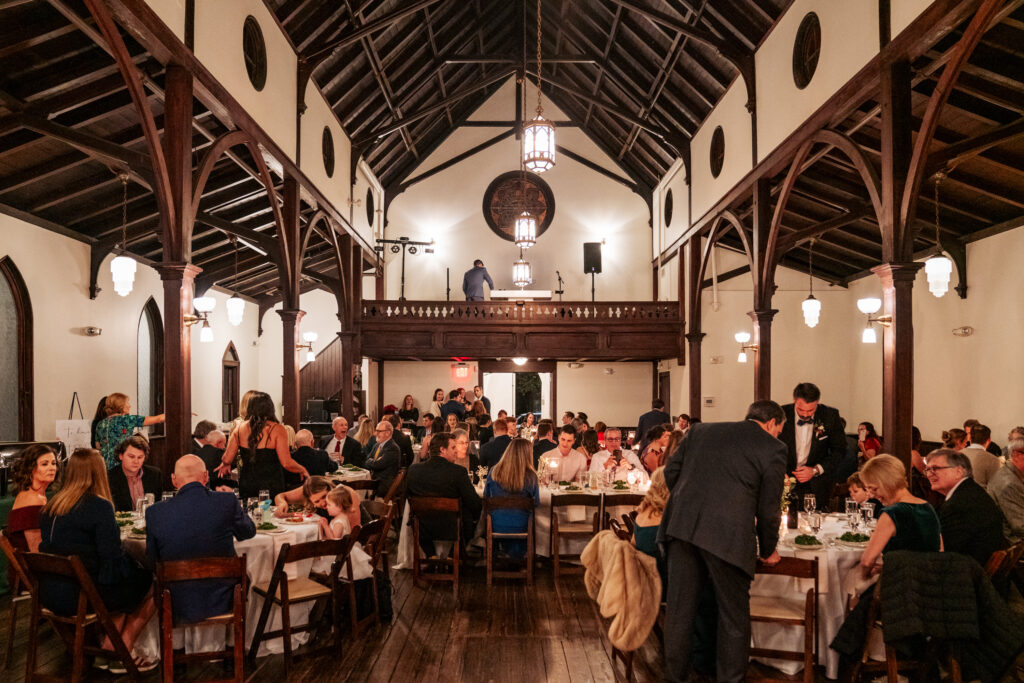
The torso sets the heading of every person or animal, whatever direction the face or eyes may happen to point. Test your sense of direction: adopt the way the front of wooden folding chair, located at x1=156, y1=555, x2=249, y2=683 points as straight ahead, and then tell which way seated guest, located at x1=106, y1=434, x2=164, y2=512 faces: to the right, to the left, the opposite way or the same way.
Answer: the opposite way

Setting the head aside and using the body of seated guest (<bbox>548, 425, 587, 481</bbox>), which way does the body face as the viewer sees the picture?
toward the camera

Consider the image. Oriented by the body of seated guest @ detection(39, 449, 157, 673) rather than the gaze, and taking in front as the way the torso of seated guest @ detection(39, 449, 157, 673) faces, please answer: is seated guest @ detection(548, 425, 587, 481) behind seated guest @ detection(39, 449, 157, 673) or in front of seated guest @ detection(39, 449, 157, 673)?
in front

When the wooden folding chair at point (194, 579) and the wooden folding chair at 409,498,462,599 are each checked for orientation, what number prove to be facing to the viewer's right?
0

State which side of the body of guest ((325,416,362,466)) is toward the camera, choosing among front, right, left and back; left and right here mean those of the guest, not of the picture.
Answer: front

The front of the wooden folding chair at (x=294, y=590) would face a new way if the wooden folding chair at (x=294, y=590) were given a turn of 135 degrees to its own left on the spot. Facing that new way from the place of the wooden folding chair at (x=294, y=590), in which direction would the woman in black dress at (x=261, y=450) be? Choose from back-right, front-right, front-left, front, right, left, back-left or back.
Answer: back

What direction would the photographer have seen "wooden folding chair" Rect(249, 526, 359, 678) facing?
facing away from the viewer and to the left of the viewer

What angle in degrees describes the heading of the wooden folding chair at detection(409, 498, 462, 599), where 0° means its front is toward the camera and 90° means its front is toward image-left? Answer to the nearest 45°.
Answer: approximately 180°

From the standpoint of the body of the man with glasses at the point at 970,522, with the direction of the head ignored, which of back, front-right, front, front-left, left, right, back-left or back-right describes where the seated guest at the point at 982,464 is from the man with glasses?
right

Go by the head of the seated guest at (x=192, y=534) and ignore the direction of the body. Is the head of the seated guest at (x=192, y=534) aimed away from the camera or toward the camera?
away from the camera

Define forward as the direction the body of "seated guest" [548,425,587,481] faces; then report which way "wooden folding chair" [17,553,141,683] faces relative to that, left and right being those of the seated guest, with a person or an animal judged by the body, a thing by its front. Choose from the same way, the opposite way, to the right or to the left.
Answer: the opposite way

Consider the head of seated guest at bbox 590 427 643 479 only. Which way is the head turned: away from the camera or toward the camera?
toward the camera

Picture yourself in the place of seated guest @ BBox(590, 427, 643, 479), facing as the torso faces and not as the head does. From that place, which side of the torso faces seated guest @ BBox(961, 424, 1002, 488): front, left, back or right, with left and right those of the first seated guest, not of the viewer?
left

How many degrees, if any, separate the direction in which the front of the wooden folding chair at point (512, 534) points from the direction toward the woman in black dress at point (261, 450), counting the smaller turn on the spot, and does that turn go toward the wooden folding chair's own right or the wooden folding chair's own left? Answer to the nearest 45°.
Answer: approximately 90° to the wooden folding chair's own left

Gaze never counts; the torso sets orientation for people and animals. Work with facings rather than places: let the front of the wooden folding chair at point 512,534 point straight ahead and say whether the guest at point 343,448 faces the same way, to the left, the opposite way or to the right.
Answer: the opposite way
